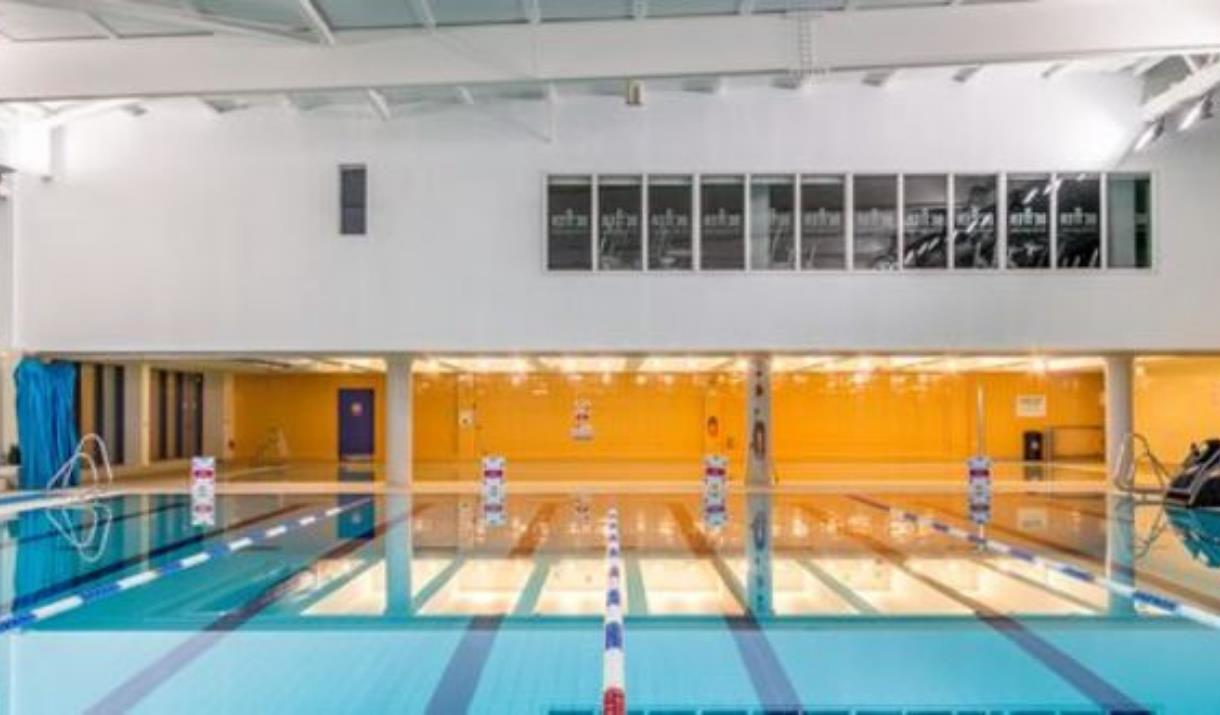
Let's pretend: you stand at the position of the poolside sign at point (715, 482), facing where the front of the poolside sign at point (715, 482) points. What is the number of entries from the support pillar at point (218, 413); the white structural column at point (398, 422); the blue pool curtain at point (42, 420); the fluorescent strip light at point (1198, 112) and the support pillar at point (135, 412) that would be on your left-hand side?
1

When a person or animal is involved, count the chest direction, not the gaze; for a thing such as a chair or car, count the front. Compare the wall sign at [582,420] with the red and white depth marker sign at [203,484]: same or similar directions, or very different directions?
same or similar directions

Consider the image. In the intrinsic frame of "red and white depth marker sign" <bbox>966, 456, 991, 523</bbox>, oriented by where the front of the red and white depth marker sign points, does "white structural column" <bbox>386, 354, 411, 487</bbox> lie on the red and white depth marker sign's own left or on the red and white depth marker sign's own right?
on the red and white depth marker sign's own right

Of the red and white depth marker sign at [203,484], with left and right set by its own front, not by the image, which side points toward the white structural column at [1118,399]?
left

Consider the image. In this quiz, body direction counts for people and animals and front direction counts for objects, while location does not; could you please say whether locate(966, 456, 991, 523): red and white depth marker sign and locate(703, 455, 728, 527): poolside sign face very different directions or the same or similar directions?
same or similar directions

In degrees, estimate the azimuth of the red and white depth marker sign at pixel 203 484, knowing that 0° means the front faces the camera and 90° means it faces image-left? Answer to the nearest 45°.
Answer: approximately 0°

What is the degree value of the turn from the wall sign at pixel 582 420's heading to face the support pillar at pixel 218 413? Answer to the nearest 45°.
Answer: approximately 90° to its right

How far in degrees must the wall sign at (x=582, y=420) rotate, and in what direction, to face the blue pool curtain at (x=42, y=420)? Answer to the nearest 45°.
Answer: approximately 45° to its right

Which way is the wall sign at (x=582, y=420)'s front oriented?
toward the camera

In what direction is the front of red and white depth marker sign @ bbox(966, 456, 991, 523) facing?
toward the camera

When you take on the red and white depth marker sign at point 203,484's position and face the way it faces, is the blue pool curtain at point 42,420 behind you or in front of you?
behind

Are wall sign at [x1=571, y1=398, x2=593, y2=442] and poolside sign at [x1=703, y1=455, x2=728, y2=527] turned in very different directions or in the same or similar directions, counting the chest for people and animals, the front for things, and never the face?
same or similar directions

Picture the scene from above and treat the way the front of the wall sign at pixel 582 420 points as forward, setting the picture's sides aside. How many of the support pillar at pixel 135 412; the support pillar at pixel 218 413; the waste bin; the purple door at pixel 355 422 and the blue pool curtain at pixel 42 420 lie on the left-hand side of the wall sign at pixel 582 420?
1
